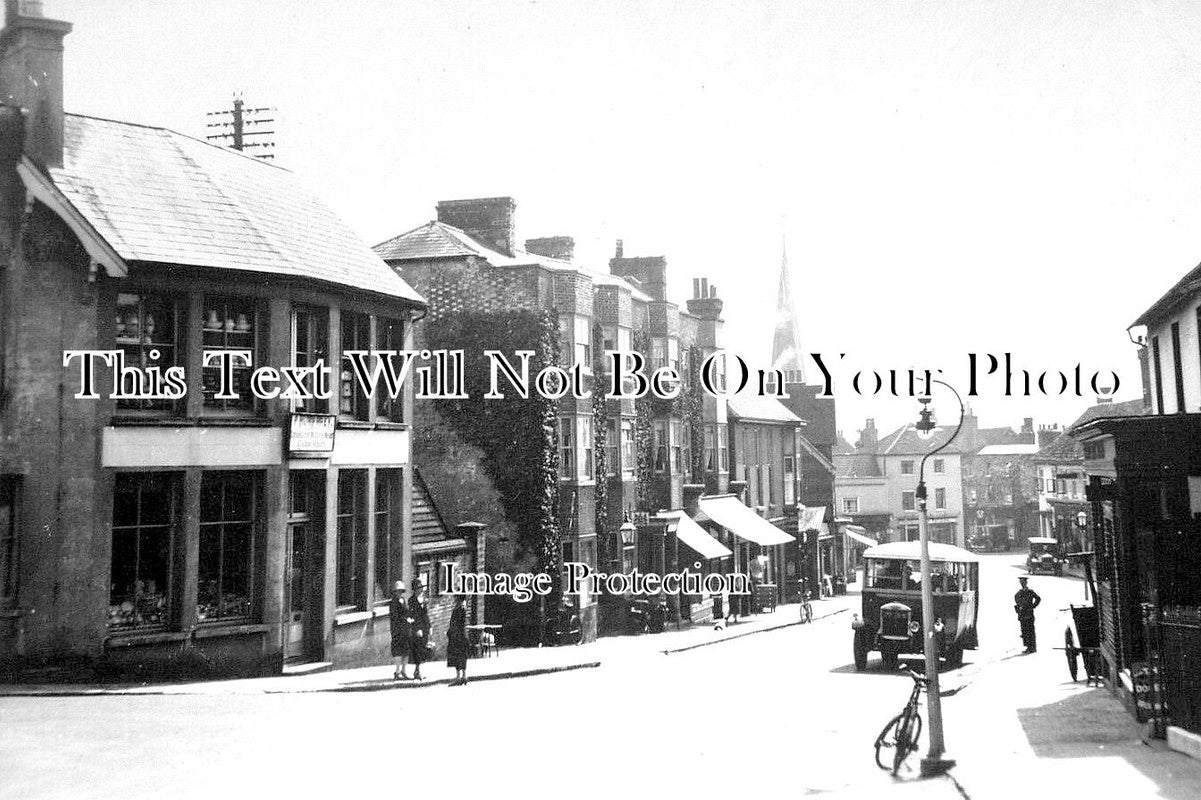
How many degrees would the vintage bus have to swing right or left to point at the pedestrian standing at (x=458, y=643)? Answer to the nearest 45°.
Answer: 0° — it already faces them

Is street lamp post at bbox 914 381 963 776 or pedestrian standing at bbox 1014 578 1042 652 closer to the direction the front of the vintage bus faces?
the street lamp post

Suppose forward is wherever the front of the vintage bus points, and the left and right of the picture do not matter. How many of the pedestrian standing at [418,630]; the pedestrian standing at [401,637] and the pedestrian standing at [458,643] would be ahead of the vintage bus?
3

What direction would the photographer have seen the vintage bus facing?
facing the viewer and to the left of the viewer

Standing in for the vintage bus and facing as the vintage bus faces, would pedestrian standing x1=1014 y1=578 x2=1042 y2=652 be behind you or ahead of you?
behind

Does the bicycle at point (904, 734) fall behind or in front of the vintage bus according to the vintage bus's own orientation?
in front

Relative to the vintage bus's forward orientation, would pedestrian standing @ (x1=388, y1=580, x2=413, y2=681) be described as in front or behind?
in front

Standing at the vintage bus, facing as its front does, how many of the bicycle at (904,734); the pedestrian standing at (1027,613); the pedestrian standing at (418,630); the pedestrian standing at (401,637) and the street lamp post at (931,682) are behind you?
1

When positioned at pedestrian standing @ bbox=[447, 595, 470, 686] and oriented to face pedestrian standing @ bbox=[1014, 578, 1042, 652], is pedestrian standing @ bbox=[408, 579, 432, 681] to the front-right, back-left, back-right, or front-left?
back-left

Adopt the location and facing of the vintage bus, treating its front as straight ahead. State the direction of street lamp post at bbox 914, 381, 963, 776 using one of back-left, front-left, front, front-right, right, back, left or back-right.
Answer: front-left

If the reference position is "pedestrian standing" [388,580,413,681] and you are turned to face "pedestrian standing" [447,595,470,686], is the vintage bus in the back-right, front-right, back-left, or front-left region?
front-left
